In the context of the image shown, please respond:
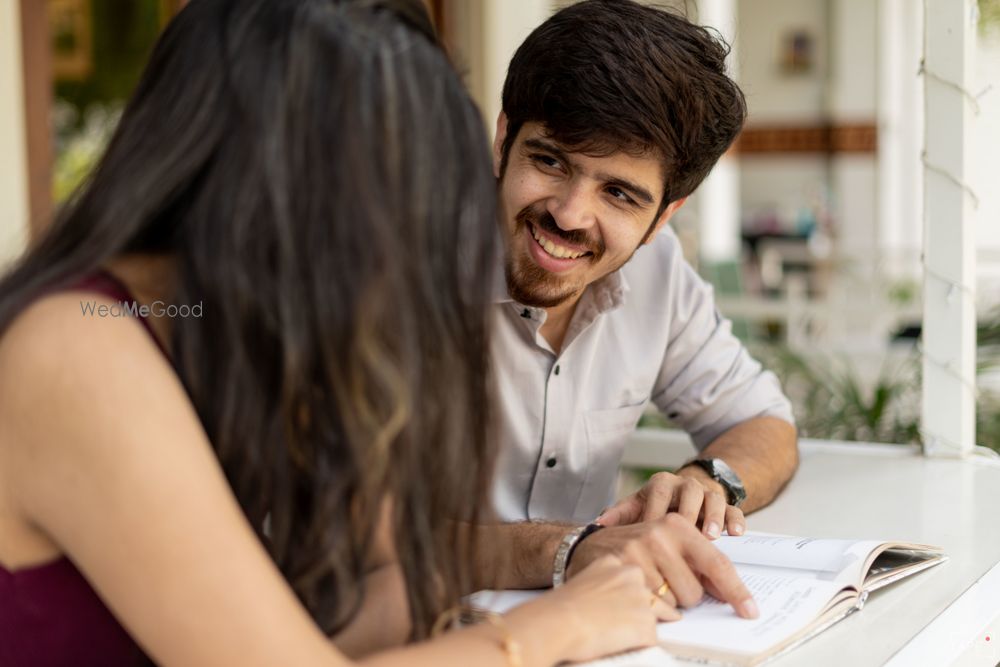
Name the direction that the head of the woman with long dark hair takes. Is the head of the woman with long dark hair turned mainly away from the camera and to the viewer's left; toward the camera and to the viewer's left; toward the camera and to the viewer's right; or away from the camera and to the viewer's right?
away from the camera and to the viewer's right

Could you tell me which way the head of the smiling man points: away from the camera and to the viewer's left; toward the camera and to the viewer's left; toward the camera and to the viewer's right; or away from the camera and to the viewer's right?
toward the camera and to the viewer's left

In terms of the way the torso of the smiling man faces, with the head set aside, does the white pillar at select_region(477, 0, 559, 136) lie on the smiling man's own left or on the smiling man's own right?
on the smiling man's own right

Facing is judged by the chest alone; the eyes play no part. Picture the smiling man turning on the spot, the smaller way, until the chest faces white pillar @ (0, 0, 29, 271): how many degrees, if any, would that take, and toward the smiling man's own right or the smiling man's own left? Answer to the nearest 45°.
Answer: approximately 90° to the smiling man's own right

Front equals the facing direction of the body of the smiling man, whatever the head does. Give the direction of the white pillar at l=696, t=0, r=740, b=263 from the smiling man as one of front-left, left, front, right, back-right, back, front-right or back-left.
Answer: back-right

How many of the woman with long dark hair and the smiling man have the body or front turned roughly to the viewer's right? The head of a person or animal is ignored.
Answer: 1

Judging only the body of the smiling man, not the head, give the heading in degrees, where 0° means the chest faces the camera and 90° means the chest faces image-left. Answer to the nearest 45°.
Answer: approximately 45°

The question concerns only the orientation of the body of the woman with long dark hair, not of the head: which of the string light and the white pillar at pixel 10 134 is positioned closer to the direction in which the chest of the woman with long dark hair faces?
the string light

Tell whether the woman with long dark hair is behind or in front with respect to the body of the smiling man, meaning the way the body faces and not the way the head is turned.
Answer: in front

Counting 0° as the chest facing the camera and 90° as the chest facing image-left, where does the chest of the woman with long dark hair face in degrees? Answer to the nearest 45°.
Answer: approximately 270°

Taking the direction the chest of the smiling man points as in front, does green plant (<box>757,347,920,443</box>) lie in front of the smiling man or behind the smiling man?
behind

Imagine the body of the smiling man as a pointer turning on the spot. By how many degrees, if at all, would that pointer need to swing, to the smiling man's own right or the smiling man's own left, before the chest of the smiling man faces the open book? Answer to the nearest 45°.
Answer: approximately 45° to the smiling man's own left
